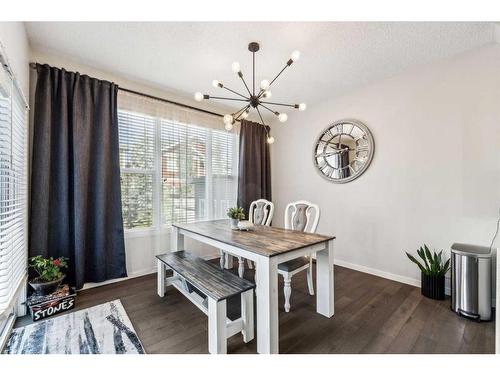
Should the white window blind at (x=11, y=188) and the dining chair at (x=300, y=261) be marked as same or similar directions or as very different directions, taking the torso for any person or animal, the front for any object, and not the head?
very different directions

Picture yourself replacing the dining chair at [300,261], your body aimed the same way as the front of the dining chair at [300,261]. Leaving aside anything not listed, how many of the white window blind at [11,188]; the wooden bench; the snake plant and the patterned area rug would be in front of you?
3

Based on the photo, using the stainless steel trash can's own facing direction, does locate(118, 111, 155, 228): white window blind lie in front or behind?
in front

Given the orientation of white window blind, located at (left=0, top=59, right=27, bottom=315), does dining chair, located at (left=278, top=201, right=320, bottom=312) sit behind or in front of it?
in front

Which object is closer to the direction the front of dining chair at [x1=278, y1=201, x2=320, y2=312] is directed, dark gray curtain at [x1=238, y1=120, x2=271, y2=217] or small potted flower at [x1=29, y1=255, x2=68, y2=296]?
the small potted flower

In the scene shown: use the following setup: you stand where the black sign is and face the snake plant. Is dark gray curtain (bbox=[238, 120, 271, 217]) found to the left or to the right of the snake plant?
left

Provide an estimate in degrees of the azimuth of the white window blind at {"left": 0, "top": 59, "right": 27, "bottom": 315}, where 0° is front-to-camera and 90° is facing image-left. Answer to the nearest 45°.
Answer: approximately 270°

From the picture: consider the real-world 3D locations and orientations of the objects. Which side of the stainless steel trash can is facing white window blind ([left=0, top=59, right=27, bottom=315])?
front

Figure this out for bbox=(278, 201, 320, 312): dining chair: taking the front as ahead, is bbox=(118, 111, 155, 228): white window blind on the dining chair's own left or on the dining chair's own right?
on the dining chair's own right

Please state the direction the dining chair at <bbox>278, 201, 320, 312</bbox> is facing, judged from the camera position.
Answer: facing the viewer and to the left of the viewer

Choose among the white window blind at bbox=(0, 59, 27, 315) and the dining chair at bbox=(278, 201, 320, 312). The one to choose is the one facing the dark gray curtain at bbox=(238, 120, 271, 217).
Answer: the white window blind

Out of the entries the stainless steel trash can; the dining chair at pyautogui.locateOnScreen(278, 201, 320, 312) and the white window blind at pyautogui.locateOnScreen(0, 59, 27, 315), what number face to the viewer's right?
1
